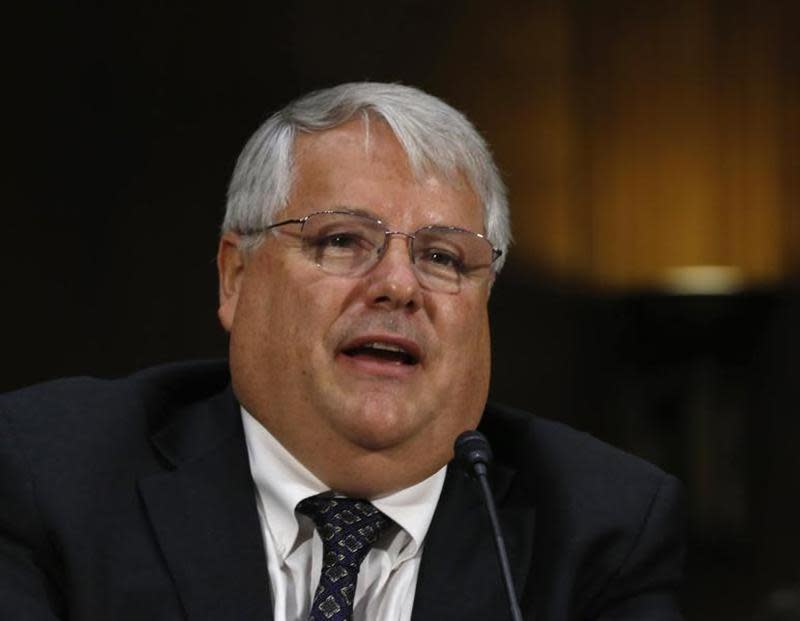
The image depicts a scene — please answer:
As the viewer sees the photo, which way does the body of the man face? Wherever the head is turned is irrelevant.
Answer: toward the camera
